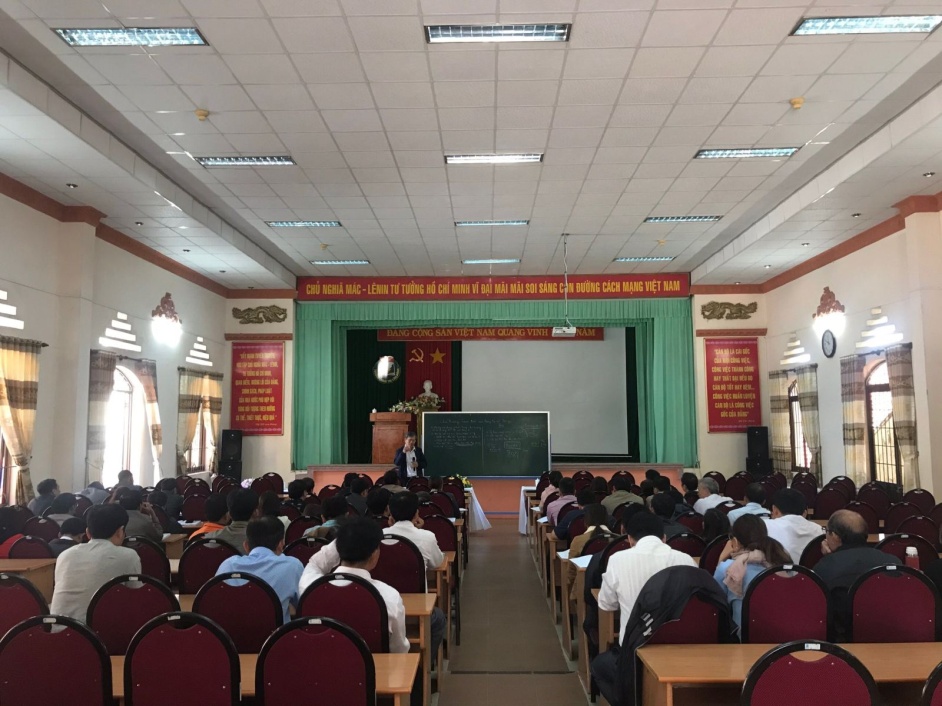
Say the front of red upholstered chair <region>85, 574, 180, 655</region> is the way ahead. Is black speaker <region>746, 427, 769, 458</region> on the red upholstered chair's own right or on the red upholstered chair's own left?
on the red upholstered chair's own right

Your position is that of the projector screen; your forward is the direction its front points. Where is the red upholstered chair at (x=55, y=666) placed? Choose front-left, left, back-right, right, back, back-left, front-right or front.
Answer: front

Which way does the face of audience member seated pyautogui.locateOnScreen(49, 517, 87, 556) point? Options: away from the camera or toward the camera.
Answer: away from the camera

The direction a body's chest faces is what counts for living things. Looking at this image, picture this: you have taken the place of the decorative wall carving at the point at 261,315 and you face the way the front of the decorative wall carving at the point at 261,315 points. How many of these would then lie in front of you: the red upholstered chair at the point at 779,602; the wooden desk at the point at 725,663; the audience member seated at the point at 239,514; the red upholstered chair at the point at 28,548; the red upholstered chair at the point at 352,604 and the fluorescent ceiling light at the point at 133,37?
6

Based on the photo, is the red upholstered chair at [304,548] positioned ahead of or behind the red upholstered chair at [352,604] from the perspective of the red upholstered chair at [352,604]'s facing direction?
ahead

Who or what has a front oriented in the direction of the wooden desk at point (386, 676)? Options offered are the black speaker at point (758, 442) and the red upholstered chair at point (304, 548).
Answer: the black speaker

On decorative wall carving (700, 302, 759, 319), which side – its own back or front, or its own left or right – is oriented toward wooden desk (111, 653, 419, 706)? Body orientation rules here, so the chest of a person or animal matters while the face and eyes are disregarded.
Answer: front

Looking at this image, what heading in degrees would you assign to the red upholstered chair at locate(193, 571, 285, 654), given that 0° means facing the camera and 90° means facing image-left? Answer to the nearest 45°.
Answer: approximately 180°

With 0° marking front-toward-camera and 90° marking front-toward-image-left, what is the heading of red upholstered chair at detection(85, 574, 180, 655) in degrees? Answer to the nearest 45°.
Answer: approximately 180°

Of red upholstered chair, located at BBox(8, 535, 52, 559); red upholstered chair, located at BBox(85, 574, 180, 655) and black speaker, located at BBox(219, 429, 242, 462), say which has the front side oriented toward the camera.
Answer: the black speaker

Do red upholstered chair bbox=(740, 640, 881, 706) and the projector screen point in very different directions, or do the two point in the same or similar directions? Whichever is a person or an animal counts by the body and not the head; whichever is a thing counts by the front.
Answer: very different directions

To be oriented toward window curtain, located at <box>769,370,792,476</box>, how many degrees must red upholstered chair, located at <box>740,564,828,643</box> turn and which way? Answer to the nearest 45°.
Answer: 0° — it already faces it

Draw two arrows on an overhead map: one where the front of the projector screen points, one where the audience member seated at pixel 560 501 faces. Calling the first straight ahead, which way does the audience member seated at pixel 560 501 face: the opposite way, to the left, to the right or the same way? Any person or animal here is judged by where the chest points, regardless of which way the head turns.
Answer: the opposite way

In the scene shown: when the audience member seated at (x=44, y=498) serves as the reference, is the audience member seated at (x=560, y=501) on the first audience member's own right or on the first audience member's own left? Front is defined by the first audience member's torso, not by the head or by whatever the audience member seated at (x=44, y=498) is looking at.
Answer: on the first audience member's own right

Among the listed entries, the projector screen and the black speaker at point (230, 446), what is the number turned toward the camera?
2

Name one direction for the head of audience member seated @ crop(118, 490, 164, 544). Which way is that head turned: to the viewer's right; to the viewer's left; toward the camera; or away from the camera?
away from the camera

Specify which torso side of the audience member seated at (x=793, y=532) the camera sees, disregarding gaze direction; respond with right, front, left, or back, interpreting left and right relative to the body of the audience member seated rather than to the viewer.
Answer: back

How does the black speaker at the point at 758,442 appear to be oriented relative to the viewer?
toward the camera

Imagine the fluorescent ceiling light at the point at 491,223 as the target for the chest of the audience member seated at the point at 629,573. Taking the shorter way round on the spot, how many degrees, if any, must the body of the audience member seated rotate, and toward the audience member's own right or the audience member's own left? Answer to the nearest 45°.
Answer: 0° — they already face it

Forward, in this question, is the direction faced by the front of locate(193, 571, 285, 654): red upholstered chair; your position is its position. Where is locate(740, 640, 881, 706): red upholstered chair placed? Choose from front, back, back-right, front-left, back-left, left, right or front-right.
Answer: back-right

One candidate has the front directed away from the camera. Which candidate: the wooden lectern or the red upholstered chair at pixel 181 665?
the red upholstered chair

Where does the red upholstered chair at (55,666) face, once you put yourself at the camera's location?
facing away from the viewer
